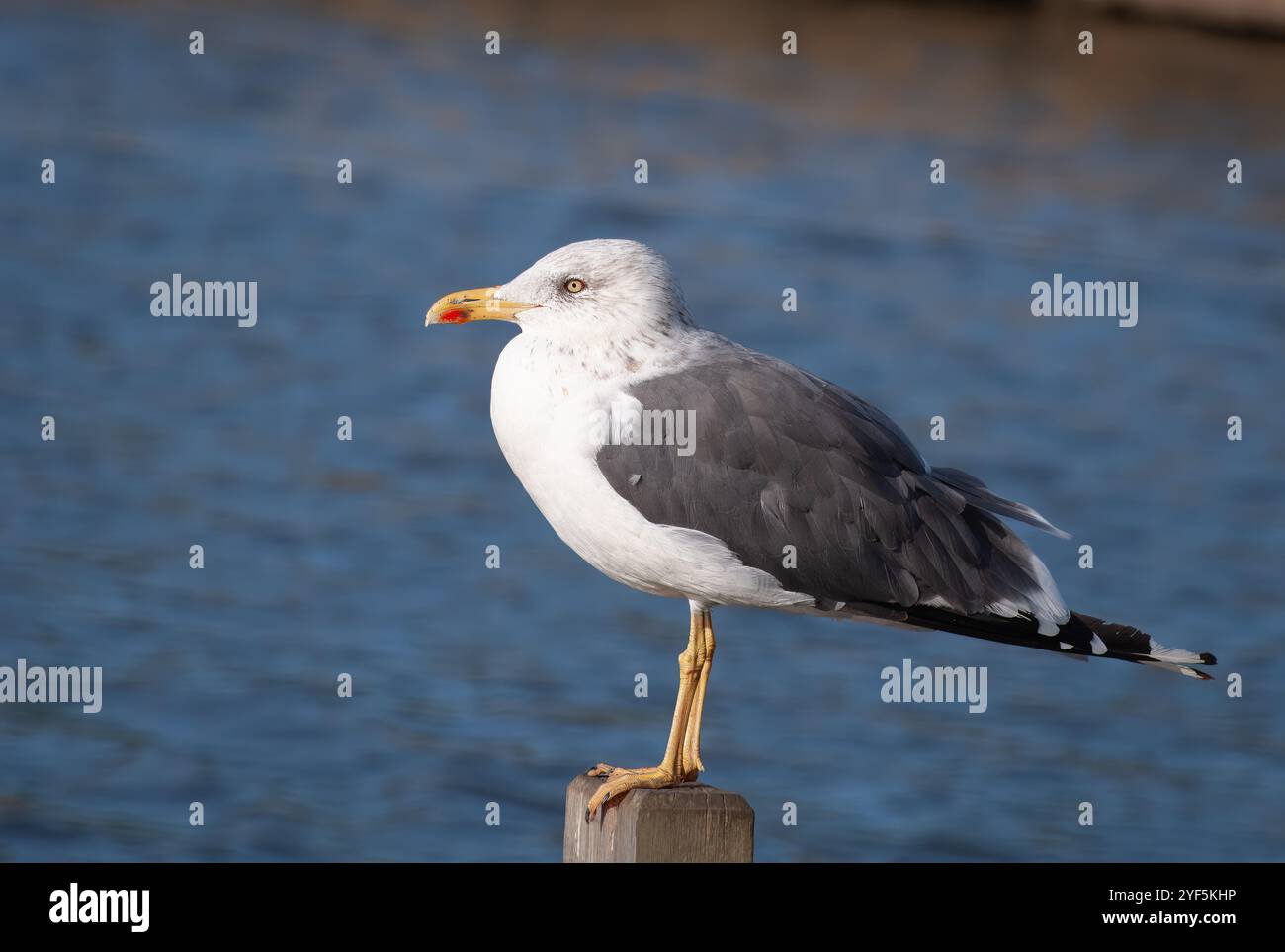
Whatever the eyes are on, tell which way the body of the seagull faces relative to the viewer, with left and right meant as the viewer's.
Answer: facing to the left of the viewer
